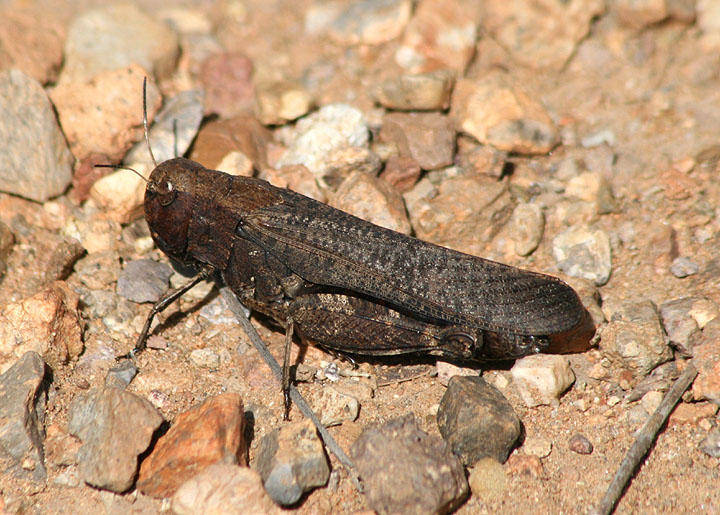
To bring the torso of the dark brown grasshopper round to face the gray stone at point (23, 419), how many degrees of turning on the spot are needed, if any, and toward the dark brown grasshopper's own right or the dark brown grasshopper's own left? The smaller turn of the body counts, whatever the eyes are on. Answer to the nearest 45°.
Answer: approximately 45° to the dark brown grasshopper's own left

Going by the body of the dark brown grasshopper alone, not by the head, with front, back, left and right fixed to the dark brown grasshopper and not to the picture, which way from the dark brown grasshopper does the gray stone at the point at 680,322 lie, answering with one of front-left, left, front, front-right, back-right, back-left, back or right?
back

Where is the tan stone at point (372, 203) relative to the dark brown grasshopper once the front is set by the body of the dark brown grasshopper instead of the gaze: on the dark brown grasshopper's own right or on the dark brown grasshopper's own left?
on the dark brown grasshopper's own right

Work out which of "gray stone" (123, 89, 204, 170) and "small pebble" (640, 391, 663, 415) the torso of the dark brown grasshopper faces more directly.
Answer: the gray stone

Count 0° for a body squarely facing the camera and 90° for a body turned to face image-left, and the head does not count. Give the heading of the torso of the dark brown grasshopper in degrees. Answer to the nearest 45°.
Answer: approximately 90°

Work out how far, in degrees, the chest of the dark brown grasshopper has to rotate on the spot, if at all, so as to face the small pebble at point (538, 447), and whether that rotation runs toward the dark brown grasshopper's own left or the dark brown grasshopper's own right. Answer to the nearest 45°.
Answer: approximately 135° to the dark brown grasshopper's own left

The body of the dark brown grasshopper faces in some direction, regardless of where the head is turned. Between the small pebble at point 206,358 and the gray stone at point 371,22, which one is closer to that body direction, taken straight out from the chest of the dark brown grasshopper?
the small pebble

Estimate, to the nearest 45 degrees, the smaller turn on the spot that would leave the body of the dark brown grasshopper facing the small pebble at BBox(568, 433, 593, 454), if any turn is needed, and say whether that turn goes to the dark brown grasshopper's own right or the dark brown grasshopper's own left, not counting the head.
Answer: approximately 135° to the dark brown grasshopper's own left

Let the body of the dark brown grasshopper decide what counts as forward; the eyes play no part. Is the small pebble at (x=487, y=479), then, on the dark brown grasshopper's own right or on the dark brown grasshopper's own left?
on the dark brown grasshopper's own left

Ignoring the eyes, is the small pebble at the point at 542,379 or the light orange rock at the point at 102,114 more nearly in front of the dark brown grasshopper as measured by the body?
the light orange rock
